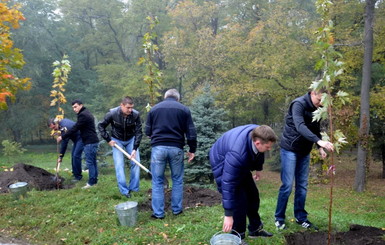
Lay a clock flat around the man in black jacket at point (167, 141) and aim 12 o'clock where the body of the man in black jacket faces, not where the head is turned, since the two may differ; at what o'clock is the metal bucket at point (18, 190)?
The metal bucket is roughly at 10 o'clock from the man in black jacket.

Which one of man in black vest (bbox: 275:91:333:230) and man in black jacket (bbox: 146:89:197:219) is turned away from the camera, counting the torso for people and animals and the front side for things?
man in black jacket (bbox: 146:89:197:219)

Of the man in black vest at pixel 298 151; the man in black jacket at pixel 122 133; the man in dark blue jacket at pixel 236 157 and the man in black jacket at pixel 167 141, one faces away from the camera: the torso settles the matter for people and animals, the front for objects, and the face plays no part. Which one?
the man in black jacket at pixel 167 141

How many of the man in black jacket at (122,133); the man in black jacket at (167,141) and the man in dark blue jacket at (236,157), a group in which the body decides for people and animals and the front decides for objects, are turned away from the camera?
1

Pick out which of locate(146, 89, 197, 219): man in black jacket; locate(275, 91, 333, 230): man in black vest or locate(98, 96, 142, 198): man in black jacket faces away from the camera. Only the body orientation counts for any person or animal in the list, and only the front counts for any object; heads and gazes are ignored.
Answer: locate(146, 89, 197, 219): man in black jacket

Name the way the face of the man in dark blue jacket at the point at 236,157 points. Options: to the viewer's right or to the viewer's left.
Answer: to the viewer's right

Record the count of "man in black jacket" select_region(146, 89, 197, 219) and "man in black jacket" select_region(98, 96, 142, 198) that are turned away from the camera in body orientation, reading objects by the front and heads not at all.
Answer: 1

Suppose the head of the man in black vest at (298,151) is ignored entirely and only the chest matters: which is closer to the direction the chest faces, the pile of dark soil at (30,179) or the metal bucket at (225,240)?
the metal bucket

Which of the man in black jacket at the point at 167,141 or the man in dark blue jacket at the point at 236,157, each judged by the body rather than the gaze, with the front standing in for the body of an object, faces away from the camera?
the man in black jacket

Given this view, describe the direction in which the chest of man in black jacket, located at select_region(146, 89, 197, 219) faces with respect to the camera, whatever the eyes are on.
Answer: away from the camera

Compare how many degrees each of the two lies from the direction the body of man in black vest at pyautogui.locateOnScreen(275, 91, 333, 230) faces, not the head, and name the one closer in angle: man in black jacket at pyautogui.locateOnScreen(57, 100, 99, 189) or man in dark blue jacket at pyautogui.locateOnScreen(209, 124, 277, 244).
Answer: the man in dark blue jacket

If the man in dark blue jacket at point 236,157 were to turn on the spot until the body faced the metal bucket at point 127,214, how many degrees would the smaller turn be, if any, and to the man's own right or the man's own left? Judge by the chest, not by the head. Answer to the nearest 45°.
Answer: approximately 180°
